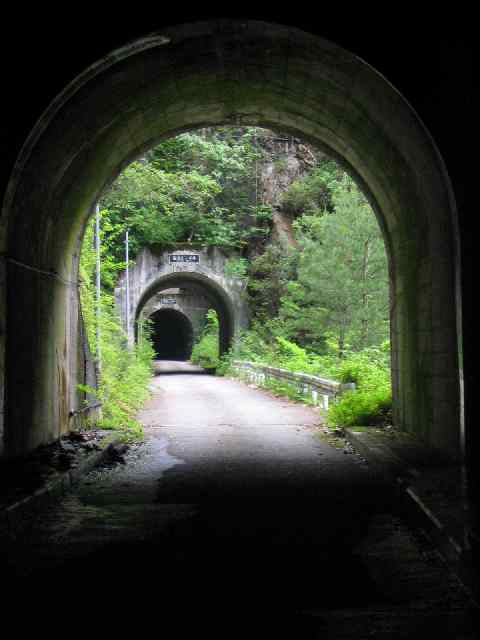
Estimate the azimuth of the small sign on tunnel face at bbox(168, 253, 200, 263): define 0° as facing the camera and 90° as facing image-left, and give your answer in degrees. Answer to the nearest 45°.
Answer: approximately 0°

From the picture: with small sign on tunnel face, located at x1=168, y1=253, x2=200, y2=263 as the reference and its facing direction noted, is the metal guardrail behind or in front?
in front
